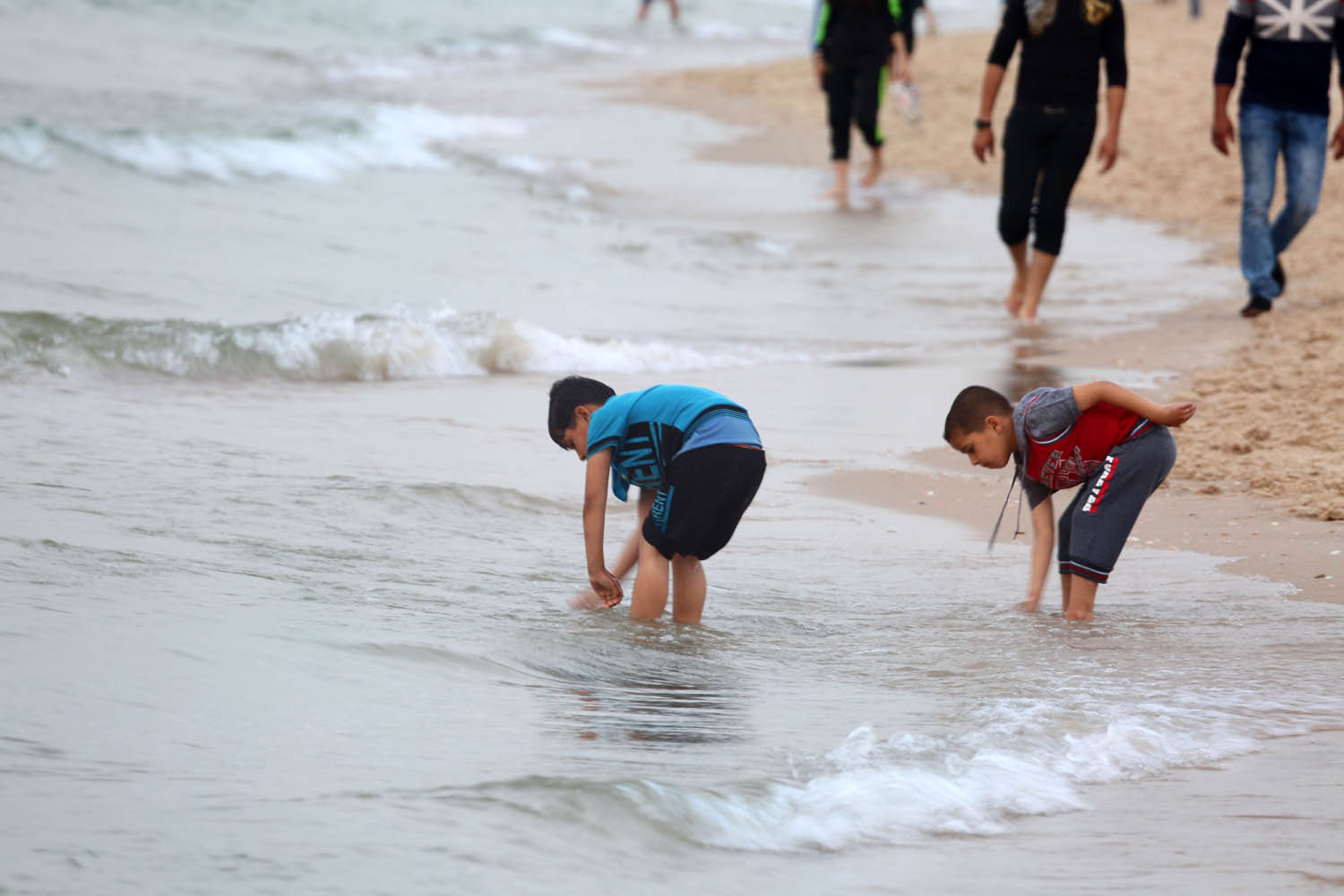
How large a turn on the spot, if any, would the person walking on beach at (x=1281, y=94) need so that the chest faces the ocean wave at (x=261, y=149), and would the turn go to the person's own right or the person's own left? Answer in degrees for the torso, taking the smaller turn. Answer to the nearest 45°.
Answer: approximately 135° to the person's own right

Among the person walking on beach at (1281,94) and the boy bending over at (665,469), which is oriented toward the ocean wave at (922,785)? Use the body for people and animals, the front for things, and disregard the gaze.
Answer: the person walking on beach

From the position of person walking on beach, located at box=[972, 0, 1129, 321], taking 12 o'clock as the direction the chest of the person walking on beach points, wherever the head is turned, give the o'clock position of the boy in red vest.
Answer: The boy in red vest is roughly at 12 o'clock from the person walking on beach.

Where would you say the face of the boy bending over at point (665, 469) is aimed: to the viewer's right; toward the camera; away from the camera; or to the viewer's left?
to the viewer's left

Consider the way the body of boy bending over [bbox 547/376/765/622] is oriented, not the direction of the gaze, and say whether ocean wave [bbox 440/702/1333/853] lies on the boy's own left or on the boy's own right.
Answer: on the boy's own left

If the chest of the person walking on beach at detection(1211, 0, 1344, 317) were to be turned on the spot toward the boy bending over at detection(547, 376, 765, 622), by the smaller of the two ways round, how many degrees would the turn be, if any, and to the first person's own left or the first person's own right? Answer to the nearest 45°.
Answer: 0° — they already face them

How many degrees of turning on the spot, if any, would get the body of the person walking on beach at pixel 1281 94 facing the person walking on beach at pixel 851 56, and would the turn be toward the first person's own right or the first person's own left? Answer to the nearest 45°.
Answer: approximately 135° to the first person's own right

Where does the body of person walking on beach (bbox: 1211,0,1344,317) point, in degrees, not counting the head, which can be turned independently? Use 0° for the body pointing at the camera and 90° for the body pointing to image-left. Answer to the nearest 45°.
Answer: approximately 0°

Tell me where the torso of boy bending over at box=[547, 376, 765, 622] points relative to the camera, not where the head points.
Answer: to the viewer's left

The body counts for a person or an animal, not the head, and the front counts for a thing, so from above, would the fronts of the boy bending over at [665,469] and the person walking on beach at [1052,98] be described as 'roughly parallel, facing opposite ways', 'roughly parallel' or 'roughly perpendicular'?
roughly perpendicular

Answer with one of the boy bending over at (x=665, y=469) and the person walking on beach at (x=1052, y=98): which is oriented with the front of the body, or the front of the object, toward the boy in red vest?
the person walking on beach

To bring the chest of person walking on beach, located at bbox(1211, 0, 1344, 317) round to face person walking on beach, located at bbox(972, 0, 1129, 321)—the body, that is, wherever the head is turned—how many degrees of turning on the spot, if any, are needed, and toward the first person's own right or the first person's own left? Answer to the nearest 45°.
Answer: approximately 90° to the first person's own right

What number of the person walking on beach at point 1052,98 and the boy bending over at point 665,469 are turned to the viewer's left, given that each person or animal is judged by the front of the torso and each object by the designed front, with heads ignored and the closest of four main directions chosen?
1

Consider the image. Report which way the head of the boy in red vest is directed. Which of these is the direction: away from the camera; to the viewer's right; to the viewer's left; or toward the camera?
to the viewer's left

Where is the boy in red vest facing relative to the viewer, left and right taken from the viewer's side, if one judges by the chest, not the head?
facing to the left of the viewer
